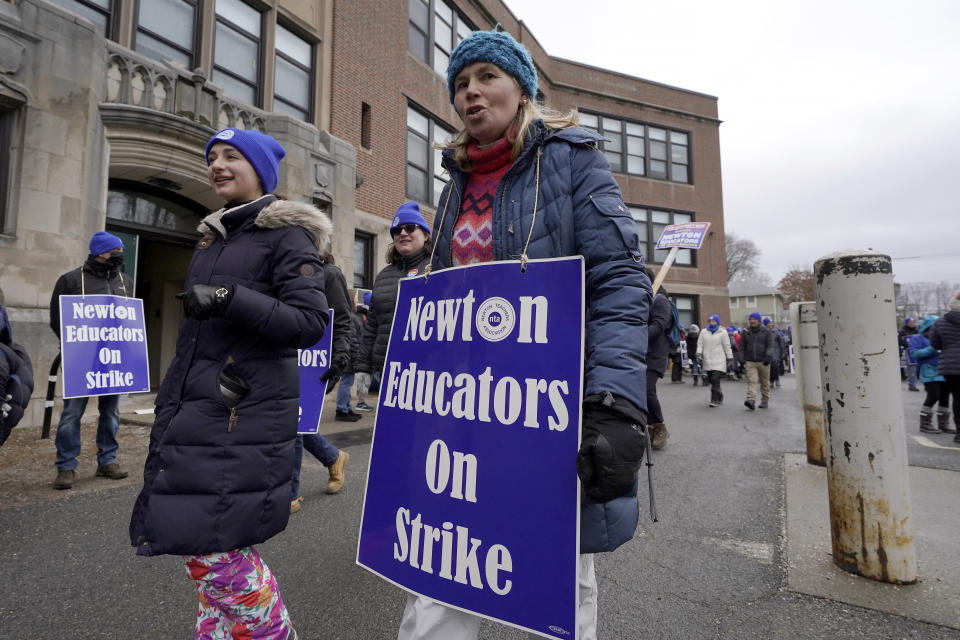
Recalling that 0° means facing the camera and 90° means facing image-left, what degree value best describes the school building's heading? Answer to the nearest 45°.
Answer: approximately 315°

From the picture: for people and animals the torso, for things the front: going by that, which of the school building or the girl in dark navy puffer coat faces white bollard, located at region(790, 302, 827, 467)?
the school building

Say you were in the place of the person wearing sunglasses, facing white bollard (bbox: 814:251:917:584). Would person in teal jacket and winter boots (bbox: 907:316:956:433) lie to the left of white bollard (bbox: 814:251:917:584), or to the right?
left

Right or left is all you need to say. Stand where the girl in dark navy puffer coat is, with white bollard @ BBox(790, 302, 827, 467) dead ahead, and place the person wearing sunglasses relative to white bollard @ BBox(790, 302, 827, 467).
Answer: left

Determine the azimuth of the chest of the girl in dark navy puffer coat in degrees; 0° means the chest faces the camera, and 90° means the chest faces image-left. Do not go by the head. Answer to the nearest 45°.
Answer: approximately 45°

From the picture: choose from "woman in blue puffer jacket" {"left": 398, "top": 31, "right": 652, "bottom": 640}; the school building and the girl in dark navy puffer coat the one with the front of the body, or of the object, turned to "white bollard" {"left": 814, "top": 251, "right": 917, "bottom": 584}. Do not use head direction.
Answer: the school building

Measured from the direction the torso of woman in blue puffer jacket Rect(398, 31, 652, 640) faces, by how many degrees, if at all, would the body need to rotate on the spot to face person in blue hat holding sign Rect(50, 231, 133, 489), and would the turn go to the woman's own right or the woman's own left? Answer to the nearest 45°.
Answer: approximately 90° to the woman's own right

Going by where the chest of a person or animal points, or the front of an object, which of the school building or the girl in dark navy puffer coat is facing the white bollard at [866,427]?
the school building

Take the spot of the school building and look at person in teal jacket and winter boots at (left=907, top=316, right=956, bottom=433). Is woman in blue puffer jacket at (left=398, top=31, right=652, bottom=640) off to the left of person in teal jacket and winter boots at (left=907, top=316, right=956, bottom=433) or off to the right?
right

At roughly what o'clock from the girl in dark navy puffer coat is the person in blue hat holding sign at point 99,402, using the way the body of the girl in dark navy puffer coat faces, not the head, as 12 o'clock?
The person in blue hat holding sign is roughly at 4 o'clock from the girl in dark navy puffer coat.

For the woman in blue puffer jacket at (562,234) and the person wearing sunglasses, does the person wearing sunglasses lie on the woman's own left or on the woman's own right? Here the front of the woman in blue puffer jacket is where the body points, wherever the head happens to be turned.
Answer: on the woman's own right

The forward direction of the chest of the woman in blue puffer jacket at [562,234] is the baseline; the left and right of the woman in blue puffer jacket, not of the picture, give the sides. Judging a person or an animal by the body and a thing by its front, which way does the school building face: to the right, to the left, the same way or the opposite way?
to the left

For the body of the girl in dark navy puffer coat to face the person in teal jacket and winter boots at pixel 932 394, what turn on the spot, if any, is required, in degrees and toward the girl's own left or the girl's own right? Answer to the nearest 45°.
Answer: approximately 135° to the girl's own left

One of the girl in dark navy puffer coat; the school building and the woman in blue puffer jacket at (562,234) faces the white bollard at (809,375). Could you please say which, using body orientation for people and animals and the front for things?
the school building
